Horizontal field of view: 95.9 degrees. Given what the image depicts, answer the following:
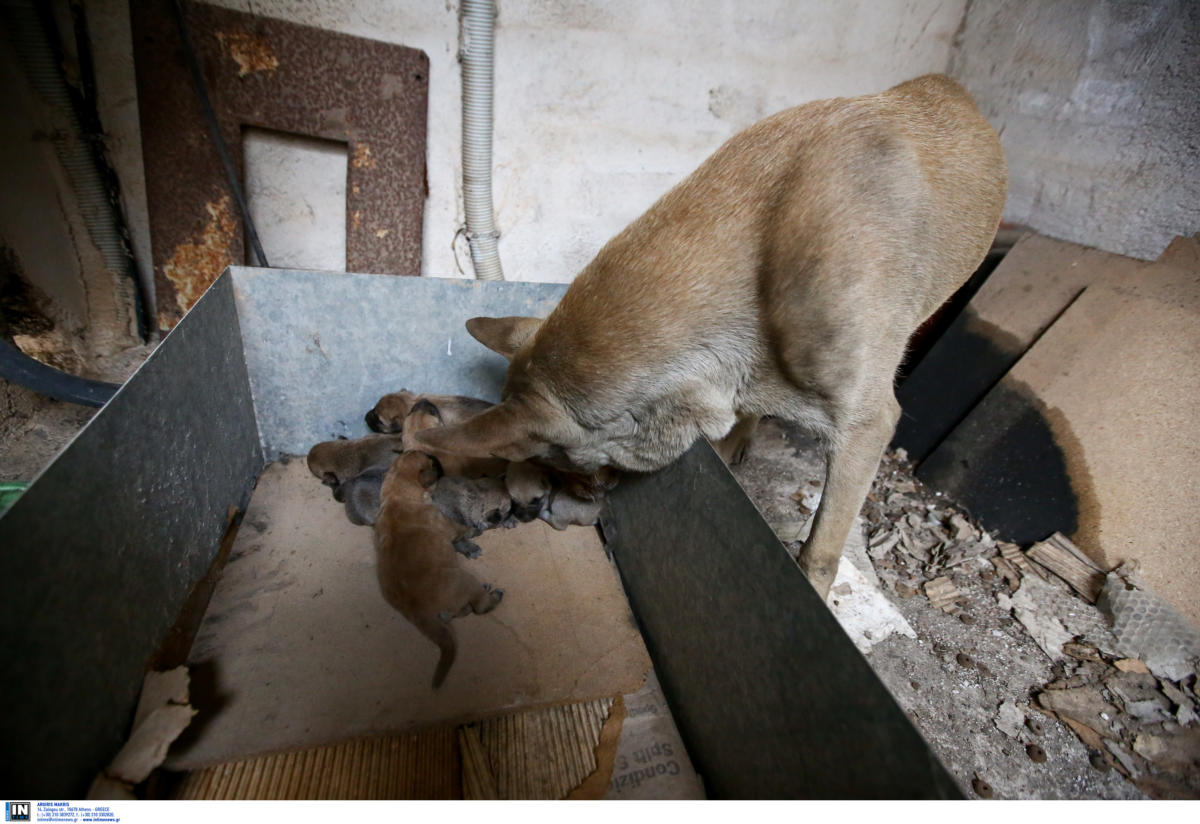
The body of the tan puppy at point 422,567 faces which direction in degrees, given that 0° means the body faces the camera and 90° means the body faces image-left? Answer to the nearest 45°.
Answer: approximately 180°

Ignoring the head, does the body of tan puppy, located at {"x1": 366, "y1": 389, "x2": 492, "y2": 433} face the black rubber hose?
yes

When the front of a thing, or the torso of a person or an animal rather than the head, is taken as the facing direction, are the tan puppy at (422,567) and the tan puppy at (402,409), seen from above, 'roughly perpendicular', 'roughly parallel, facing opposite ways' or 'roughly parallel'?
roughly perpendicular

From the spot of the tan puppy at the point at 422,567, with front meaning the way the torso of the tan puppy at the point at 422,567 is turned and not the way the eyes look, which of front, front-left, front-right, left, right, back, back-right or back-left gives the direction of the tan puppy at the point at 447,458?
front

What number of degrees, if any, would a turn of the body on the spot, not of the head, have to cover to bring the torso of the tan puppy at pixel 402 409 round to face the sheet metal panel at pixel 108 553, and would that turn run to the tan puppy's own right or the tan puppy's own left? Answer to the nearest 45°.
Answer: approximately 45° to the tan puppy's own left

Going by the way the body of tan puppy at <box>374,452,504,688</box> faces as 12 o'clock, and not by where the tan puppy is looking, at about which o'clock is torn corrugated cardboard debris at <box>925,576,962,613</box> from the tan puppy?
The torn corrugated cardboard debris is roughly at 3 o'clock from the tan puppy.

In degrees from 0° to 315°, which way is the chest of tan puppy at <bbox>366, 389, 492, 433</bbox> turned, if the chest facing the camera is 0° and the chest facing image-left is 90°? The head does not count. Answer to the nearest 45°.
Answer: approximately 90°
